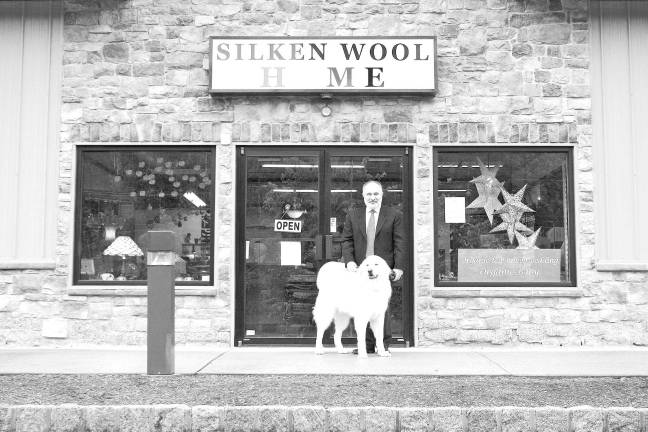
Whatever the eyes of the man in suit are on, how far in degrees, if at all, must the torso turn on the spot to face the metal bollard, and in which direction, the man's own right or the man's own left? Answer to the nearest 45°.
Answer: approximately 45° to the man's own right

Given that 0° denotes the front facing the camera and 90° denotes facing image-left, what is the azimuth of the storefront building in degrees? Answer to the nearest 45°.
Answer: approximately 0°

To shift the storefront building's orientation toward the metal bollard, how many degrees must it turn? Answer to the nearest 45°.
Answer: approximately 45° to its right

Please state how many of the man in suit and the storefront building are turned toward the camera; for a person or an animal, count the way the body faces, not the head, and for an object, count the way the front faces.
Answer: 2

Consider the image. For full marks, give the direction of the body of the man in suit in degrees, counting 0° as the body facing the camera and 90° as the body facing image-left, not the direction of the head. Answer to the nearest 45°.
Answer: approximately 0°

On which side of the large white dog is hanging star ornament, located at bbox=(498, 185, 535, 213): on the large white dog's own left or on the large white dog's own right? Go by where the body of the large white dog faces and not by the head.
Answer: on the large white dog's own left
